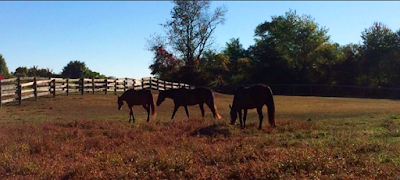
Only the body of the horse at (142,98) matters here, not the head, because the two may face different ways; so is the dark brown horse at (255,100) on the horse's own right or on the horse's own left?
on the horse's own left

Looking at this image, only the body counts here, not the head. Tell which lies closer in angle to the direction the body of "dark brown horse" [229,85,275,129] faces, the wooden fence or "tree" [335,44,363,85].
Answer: the wooden fence

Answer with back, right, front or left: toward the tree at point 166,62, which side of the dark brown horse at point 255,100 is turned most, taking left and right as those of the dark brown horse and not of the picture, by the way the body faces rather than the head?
right

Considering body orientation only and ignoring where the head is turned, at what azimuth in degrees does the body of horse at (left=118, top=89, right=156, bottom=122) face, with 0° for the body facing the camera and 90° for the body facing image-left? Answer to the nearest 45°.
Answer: approximately 90°

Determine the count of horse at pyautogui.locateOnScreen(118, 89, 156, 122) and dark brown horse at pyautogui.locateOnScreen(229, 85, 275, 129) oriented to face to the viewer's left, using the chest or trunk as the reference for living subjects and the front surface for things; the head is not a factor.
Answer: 2

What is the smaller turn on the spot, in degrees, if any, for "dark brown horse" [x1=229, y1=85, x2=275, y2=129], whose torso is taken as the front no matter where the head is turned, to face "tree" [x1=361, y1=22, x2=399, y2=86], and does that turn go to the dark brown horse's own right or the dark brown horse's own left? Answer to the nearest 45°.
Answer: approximately 135° to the dark brown horse's own right

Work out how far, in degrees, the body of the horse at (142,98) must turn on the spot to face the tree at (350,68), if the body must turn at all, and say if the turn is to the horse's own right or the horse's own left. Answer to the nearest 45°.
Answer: approximately 135° to the horse's own right

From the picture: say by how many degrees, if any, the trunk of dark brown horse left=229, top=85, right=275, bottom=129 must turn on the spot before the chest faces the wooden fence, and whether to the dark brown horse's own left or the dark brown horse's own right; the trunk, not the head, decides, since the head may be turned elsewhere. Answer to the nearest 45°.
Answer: approximately 45° to the dark brown horse's own right

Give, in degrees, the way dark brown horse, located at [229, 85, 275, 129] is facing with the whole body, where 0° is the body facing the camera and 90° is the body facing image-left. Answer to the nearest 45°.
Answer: approximately 90°

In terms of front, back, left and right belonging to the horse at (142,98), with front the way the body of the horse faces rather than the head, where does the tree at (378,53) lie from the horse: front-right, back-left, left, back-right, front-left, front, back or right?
back-right

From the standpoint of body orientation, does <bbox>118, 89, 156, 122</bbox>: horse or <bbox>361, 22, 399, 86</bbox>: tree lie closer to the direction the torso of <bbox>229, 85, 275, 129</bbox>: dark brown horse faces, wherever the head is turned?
the horse

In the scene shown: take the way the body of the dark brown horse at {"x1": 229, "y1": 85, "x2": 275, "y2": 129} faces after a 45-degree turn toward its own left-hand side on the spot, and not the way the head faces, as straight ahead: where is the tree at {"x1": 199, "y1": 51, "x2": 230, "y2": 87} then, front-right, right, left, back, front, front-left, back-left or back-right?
back-right
